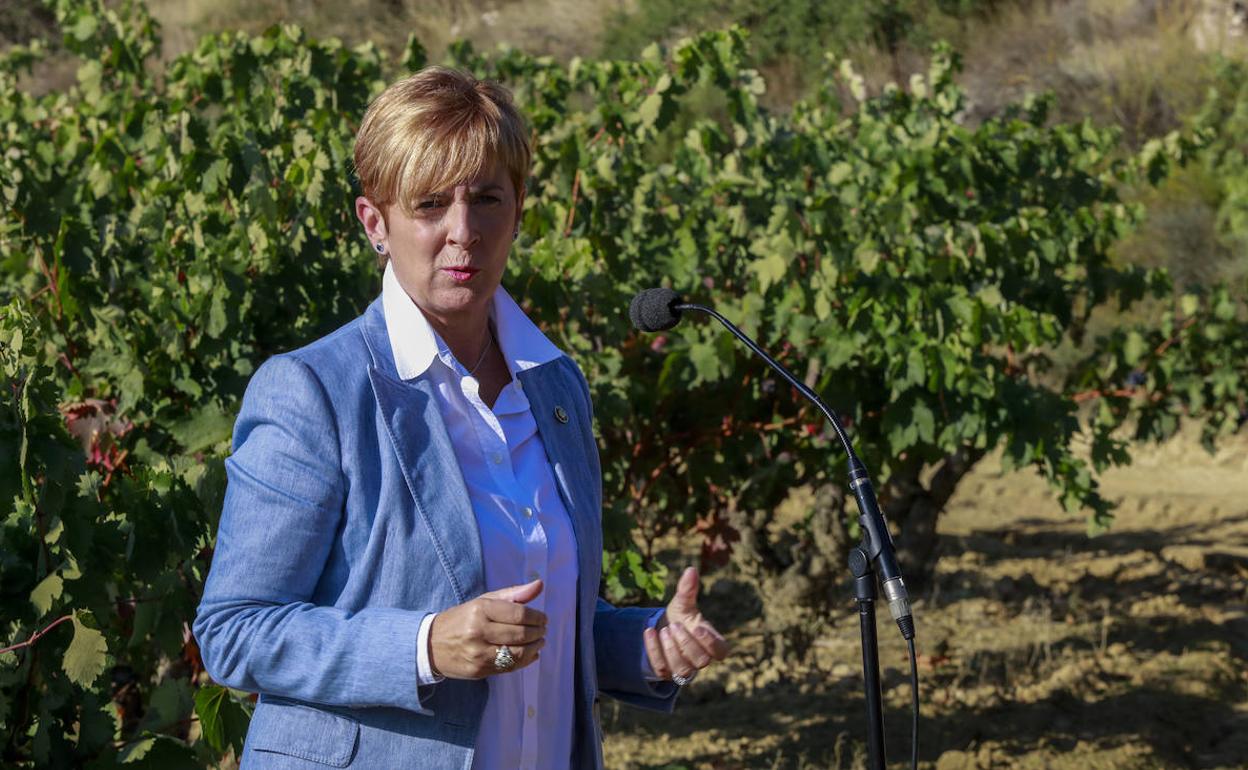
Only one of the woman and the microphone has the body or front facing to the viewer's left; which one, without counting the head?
the microphone

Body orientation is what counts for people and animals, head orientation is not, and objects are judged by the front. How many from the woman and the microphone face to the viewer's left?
1

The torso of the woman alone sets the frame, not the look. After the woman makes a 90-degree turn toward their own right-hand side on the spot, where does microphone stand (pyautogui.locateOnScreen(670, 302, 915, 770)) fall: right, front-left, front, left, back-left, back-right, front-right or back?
back-left

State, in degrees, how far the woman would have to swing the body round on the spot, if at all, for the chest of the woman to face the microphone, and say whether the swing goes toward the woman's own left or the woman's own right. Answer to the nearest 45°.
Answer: approximately 45° to the woman's own left

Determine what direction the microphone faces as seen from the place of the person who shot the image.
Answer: facing to the left of the viewer

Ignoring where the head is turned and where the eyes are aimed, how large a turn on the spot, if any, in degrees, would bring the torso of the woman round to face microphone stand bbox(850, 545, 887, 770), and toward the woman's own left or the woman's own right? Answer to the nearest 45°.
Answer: approximately 45° to the woman's own left

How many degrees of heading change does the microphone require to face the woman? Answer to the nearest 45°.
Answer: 0° — it already faces them
